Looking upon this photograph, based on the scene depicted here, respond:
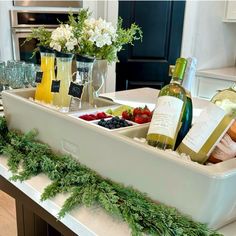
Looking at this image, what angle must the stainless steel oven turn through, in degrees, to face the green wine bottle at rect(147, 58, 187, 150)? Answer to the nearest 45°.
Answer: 0° — it already faces it

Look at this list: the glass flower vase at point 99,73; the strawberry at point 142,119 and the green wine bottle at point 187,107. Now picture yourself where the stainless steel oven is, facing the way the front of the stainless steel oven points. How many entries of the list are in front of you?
3

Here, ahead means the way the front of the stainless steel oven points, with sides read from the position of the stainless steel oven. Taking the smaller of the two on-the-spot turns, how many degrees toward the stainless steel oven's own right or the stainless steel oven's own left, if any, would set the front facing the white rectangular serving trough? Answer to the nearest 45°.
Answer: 0° — it already faces it

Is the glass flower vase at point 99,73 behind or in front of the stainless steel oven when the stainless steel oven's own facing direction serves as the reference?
in front

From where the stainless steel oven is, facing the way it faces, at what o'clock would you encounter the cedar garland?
The cedar garland is roughly at 12 o'clock from the stainless steel oven.

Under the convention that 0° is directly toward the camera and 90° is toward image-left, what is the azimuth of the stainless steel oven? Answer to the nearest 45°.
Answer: approximately 0°

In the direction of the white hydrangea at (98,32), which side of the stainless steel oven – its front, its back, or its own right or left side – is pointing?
front

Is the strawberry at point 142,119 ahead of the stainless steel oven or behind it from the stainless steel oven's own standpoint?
ahead
